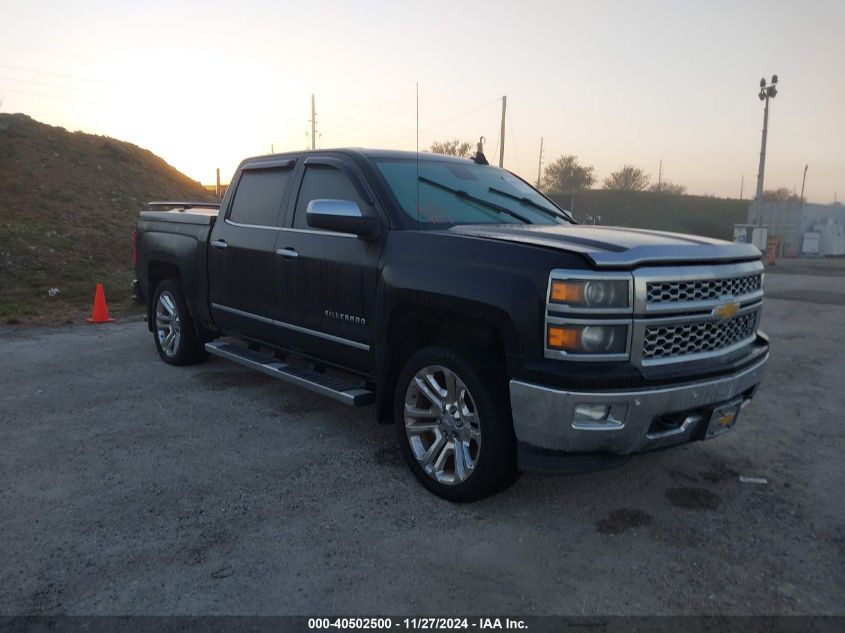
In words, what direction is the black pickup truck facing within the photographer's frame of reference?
facing the viewer and to the right of the viewer

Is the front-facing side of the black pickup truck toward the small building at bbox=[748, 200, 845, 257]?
no

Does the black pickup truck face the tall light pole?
no

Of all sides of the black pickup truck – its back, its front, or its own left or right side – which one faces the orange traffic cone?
back
